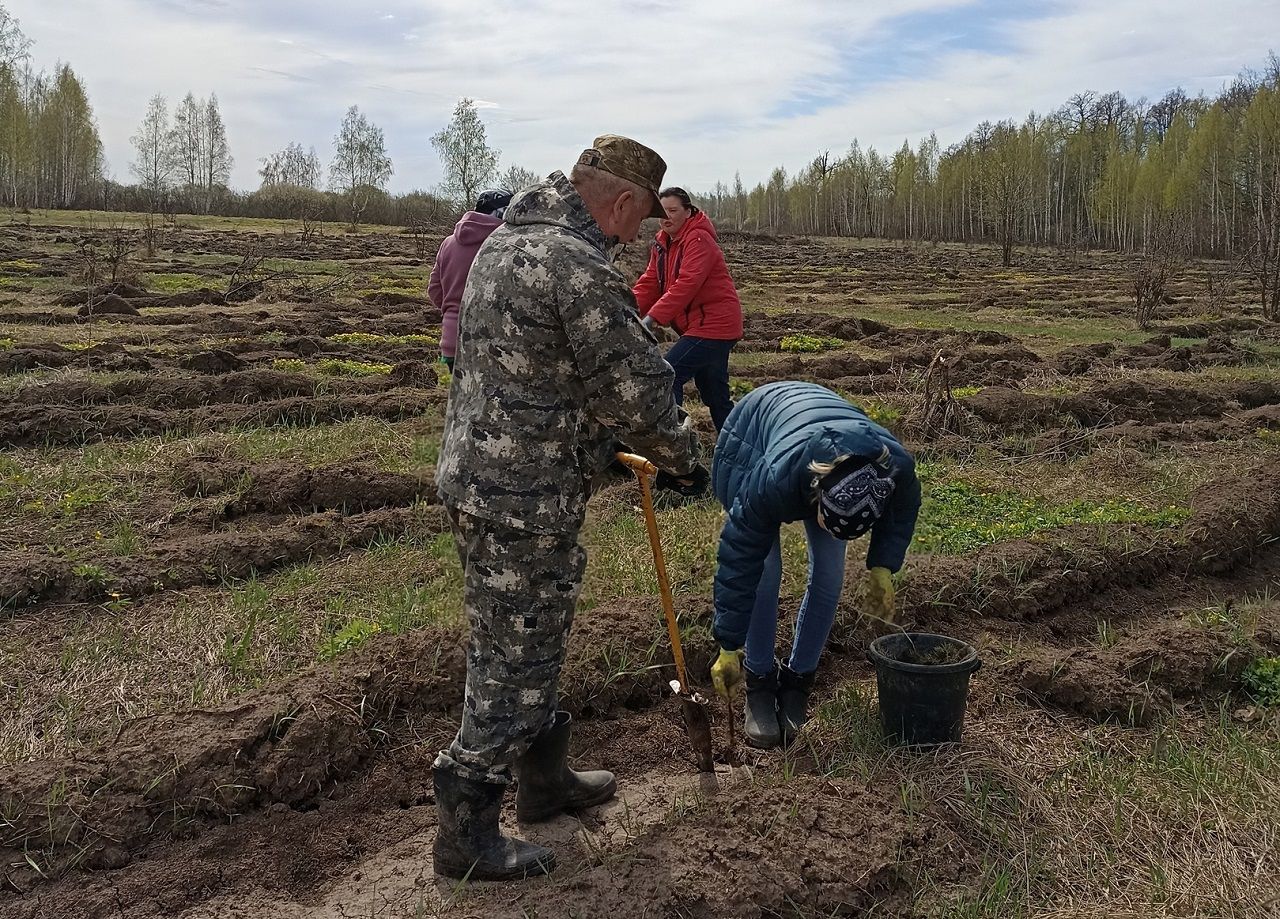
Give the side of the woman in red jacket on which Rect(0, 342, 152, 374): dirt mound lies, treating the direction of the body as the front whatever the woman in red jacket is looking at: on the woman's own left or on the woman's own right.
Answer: on the woman's own right

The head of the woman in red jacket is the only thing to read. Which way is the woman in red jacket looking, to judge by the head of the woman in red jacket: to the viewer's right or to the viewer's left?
to the viewer's left

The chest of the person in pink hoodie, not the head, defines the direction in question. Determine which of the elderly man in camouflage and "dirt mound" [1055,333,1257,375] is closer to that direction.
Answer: the dirt mound

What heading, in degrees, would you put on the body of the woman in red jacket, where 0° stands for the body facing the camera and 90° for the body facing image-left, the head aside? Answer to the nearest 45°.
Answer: approximately 45°

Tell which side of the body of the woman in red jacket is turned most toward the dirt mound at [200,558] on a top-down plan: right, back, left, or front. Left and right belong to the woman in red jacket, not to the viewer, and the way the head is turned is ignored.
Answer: front

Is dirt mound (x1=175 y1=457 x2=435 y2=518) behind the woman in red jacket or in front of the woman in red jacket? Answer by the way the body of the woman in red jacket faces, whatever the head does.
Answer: in front

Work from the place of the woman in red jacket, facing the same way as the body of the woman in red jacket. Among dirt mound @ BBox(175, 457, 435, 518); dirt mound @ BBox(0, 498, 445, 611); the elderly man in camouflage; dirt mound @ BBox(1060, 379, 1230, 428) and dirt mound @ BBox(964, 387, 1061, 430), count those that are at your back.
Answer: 2

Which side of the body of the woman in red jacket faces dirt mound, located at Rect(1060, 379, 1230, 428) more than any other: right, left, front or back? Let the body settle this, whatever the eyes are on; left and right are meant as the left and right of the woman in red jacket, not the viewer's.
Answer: back
